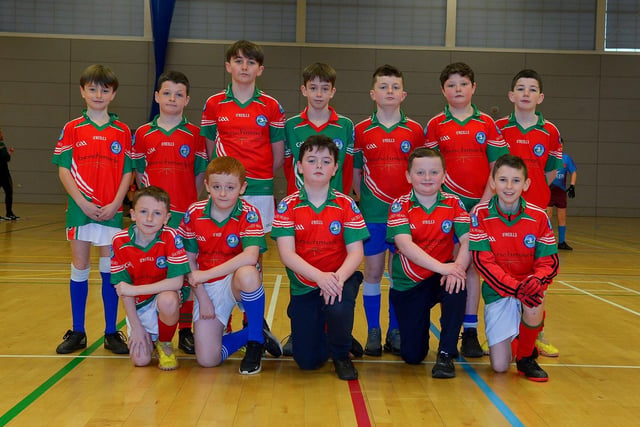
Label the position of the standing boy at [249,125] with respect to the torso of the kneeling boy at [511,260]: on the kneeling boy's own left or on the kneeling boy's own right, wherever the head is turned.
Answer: on the kneeling boy's own right

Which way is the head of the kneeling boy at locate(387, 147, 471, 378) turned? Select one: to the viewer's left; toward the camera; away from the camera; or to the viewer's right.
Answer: toward the camera

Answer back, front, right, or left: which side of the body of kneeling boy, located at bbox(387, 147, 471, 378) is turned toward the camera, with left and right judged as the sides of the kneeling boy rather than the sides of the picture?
front

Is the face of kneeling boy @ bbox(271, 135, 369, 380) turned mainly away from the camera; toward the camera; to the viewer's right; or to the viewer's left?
toward the camera

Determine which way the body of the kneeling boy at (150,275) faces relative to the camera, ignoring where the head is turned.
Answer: toward the camera

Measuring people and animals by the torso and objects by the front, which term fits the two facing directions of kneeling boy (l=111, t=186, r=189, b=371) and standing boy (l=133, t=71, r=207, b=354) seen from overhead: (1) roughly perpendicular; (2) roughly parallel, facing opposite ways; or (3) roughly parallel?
roughly parallel

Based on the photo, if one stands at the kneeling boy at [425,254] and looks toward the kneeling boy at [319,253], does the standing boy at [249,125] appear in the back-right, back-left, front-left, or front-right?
front-right

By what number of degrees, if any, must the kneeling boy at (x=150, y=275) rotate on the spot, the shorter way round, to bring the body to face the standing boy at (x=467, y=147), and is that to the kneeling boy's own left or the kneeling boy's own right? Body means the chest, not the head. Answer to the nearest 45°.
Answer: approximately 90° to the kneeling boy's own left

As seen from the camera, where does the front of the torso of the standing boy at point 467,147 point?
toward the camera

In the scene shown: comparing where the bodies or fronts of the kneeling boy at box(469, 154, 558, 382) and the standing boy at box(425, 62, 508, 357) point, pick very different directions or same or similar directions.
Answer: same or similar directions

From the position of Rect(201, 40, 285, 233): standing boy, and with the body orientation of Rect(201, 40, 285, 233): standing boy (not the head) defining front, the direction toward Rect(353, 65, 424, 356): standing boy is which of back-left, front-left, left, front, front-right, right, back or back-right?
left

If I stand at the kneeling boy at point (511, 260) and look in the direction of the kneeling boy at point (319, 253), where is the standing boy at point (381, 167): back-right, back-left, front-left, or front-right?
front-right

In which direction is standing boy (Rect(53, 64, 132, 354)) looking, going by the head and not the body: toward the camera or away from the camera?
toward the camera

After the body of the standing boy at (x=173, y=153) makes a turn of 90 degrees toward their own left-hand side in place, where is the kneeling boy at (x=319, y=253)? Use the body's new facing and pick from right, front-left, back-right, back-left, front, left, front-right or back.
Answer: front-right

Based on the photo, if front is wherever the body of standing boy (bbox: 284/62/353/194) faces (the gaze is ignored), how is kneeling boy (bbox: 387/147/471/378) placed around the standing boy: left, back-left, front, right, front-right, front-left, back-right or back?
front-left
